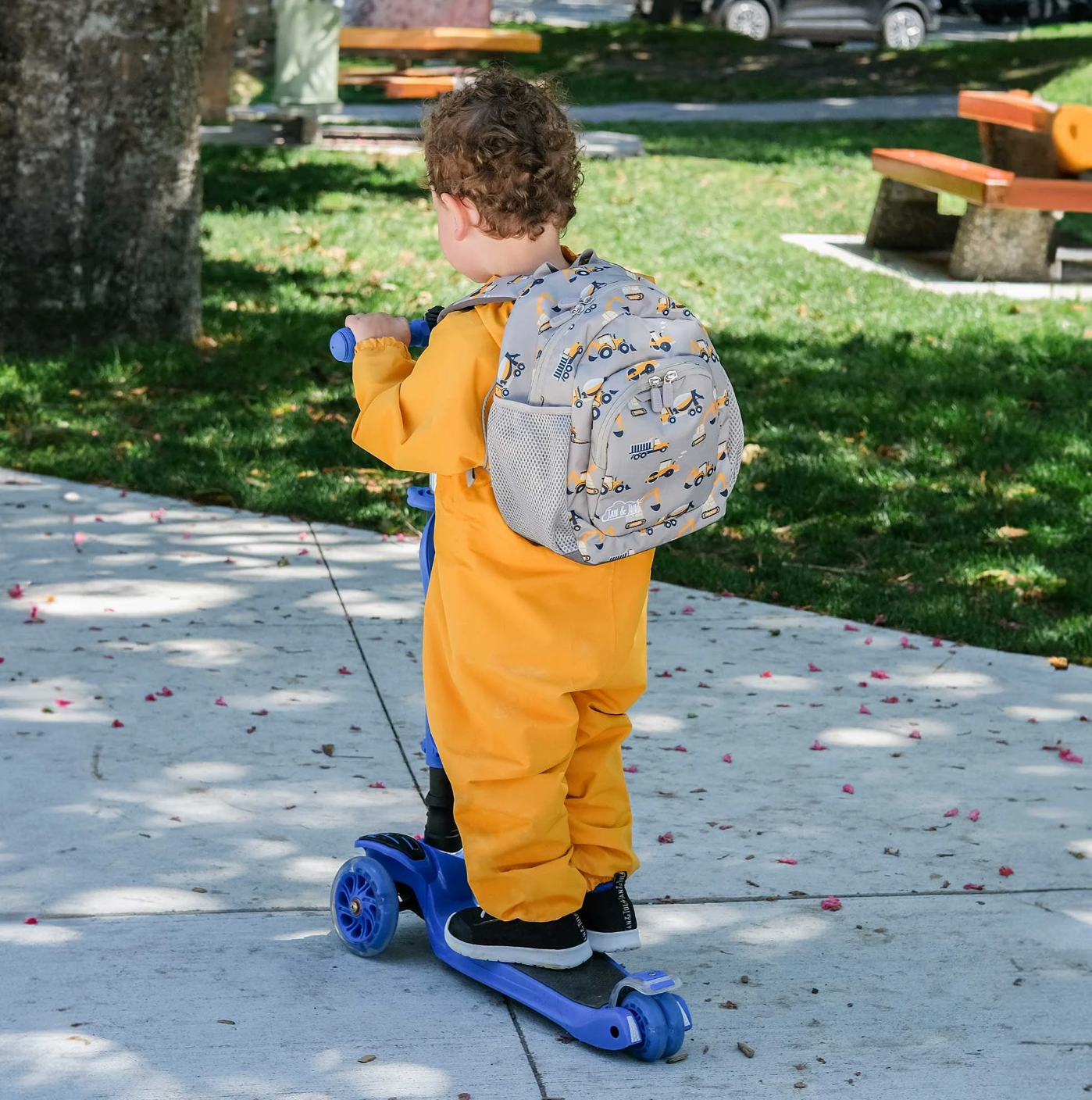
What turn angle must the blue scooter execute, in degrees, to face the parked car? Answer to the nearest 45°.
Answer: approximately 45° to its right

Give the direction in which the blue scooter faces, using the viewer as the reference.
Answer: facing away from the viewer and to the left of the viewer

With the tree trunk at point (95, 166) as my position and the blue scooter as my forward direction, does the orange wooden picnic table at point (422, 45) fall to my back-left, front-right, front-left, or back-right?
back-left

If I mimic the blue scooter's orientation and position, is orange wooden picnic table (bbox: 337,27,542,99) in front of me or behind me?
in front

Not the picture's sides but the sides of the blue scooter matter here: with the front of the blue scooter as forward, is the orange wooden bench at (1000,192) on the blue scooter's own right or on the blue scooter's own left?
on the blue scooter's own right

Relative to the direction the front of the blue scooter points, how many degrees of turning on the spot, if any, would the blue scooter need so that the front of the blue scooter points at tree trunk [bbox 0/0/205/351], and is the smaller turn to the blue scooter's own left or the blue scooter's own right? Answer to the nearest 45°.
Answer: approximately 45° to the blue scooter's own right
